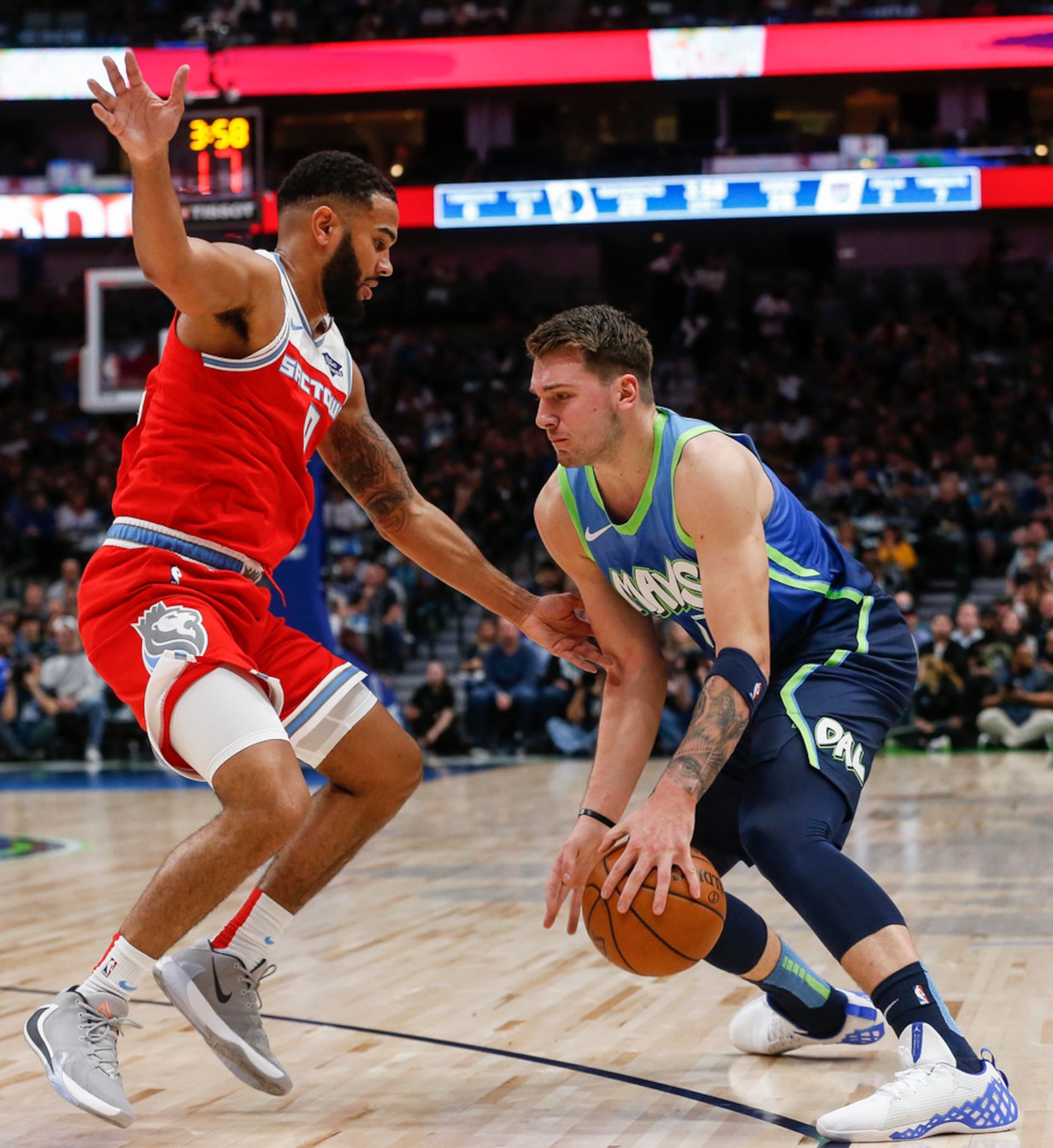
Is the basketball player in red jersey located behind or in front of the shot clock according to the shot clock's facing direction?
in front

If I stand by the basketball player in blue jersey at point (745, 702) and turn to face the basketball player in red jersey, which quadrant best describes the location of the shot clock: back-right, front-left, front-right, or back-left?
front-right

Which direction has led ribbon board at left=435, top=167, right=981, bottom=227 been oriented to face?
toward the camera

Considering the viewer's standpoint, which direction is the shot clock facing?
facing the viewer

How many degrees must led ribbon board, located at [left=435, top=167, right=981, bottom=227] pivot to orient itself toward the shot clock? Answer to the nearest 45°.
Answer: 0° — it already faces it

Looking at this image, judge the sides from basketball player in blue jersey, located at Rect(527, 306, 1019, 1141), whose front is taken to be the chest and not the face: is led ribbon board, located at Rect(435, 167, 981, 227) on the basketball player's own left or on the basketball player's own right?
on the basketball player's own right

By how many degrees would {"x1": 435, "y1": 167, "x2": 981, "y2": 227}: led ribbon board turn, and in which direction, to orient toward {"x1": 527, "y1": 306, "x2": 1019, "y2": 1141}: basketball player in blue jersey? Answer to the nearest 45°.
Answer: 0° — it already faces them

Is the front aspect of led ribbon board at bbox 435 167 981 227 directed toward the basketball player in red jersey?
yes

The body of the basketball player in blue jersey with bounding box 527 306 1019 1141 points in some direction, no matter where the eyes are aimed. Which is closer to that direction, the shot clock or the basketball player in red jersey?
the basketball player in red jersey

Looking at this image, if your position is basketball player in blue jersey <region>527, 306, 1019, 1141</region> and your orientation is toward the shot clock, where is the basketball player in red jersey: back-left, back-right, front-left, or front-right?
front-left

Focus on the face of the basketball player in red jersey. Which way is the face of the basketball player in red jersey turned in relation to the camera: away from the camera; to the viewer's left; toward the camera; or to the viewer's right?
to the viewer's right

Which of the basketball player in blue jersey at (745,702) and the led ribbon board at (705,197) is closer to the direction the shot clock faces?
the basketball player in blue jersey

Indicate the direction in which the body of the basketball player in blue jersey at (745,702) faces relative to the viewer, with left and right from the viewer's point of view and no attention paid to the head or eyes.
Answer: facing the viewer and to the left of the viewer

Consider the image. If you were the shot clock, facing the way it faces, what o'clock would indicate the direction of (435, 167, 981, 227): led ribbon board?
The led ribbon board is roughly at 7 o'clock from the shot clock.

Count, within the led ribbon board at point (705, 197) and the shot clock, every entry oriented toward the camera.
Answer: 2
